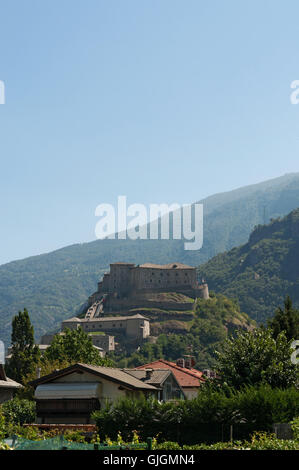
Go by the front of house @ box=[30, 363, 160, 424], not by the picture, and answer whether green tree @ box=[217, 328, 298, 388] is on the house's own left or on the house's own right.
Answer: on the house's own left

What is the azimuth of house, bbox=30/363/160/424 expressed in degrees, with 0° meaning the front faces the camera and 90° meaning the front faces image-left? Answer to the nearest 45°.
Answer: approximately 0°

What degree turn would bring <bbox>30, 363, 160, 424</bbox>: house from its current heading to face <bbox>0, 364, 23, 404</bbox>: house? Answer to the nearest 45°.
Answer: approximately 135° to its right
